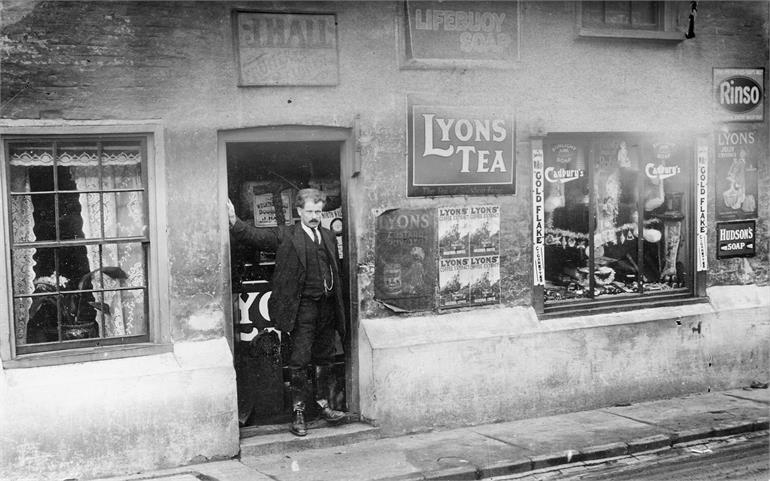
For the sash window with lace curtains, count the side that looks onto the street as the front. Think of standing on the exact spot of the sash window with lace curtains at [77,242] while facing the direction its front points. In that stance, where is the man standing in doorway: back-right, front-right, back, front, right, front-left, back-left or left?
left

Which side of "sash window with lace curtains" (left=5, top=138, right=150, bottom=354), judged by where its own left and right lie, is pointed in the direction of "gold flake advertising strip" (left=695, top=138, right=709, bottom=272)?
left

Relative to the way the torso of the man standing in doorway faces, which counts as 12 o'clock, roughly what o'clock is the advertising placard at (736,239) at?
The advertising placard is roughly at 10 o'clock from the man standing in doorway.

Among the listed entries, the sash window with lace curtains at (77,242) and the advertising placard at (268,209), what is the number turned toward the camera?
2

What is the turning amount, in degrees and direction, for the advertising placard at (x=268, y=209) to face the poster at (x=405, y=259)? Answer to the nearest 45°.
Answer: approximately 90° to its left

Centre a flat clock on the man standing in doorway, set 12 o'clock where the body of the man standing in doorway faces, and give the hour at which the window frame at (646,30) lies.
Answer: The window frame is roughly at 10 o'clock from the man standing in doorway.

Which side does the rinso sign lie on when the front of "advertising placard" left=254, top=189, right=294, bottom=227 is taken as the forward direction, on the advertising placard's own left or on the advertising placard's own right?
on the advertising placard's own left

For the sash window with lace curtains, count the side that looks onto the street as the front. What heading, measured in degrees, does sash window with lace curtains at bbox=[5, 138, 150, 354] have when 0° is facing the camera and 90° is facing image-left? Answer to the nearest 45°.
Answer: approximately 0°

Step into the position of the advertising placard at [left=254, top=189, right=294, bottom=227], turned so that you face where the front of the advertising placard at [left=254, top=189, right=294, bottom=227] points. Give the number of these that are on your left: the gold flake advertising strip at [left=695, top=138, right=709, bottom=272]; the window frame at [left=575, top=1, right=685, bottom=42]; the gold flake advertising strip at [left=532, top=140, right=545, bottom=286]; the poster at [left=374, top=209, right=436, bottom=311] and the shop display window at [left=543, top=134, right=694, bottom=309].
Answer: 5

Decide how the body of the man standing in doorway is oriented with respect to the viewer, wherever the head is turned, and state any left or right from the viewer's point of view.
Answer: facing the viewer and to the right of the viewer

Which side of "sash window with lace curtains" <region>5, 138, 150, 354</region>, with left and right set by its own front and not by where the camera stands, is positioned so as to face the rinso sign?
left

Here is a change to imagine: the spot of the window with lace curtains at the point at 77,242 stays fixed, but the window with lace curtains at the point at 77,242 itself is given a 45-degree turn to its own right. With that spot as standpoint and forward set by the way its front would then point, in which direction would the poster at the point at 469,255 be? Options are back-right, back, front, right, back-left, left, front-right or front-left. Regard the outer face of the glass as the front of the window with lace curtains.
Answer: back-left

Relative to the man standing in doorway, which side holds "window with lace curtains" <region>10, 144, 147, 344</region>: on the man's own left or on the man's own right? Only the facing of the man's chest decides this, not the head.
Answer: on the man's own right
